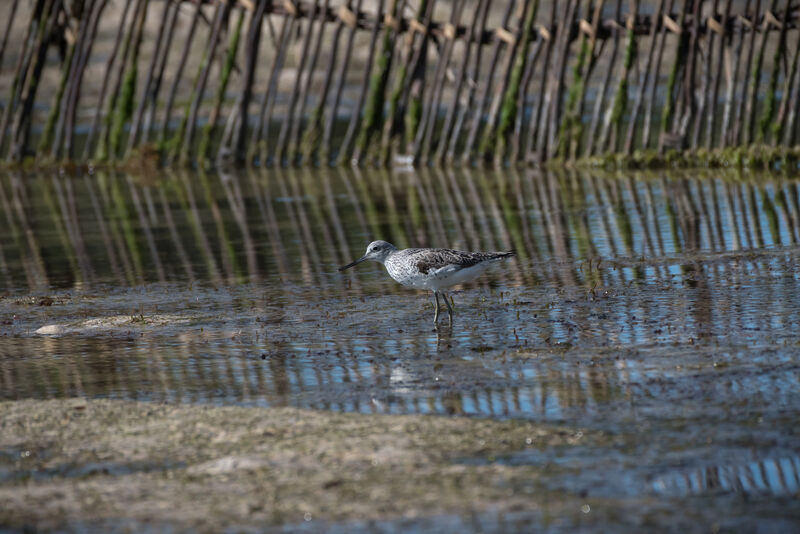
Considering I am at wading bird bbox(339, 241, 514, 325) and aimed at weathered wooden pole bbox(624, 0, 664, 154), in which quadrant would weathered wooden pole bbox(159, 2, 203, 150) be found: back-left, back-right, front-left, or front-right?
front-left

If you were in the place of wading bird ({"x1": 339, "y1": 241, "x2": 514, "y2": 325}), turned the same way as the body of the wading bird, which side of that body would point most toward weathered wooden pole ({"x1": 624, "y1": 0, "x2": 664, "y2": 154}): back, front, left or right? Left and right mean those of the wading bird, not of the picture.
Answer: right

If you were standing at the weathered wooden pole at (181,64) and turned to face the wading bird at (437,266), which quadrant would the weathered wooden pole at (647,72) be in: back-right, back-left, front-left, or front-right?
front-left

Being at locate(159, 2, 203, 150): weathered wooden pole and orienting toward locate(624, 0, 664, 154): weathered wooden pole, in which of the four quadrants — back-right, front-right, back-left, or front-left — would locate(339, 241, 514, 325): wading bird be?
front-right

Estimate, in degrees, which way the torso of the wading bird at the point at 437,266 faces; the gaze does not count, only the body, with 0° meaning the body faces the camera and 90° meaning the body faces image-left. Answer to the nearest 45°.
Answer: approximately 90°

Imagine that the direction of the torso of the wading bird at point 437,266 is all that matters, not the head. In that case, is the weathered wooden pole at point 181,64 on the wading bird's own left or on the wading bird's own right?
on the wading bird's own right
